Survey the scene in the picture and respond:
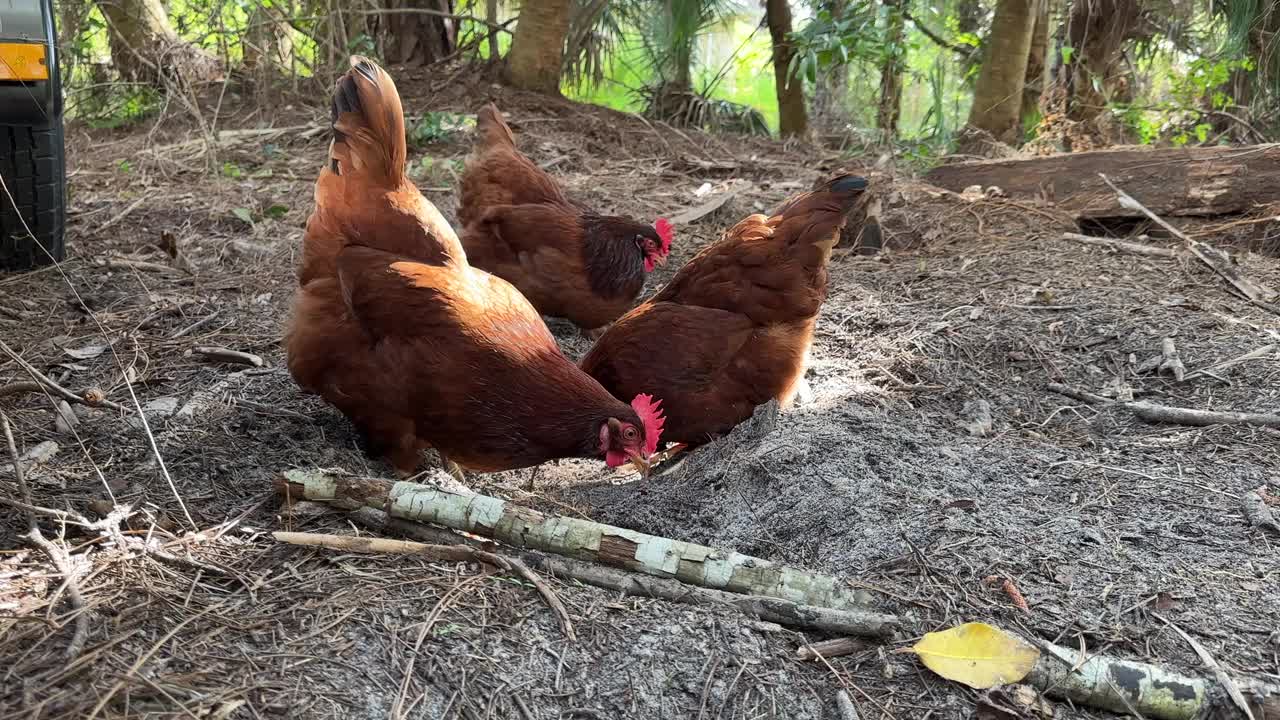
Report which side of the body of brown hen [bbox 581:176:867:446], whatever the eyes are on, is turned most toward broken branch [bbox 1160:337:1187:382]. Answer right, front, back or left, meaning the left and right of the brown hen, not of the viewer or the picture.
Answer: back

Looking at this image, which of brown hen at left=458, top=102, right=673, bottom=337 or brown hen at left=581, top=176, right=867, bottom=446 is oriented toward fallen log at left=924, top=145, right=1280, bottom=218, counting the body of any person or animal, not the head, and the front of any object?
brown hen at left=458, top=102, right=673, bottom=337

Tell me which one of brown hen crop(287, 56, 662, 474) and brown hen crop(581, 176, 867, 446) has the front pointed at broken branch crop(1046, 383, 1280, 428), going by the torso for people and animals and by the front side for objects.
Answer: brown hen crop(287, 56, 662, 474)

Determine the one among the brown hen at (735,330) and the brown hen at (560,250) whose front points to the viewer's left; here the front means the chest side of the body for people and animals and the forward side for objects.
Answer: the brown hen at (735,330)

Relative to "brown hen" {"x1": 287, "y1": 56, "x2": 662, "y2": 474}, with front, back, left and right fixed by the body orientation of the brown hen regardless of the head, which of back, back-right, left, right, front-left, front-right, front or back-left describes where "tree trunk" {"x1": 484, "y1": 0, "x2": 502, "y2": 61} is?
left

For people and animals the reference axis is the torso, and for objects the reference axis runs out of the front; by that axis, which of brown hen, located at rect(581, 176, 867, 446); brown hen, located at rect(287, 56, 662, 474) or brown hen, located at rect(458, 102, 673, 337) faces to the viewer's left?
brown hen, located at rect(581, 176, 867, 446)

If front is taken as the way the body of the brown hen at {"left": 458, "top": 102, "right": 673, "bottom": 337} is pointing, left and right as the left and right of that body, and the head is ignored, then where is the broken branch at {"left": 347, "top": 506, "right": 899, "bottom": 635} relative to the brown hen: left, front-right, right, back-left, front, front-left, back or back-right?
right

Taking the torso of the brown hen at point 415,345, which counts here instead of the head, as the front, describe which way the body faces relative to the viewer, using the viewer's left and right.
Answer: facing to the right of the viewer

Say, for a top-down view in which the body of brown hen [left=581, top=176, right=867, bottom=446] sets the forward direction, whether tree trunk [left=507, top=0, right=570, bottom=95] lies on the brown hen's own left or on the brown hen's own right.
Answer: on the brown hen's own right

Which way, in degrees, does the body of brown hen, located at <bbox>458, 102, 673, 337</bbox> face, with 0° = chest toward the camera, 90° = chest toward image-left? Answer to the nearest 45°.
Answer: approximately 270°

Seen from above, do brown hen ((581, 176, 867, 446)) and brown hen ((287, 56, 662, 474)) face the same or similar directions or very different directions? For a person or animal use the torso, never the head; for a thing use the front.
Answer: very different directions

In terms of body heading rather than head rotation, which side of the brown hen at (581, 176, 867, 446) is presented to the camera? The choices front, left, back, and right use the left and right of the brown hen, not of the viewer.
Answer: left
